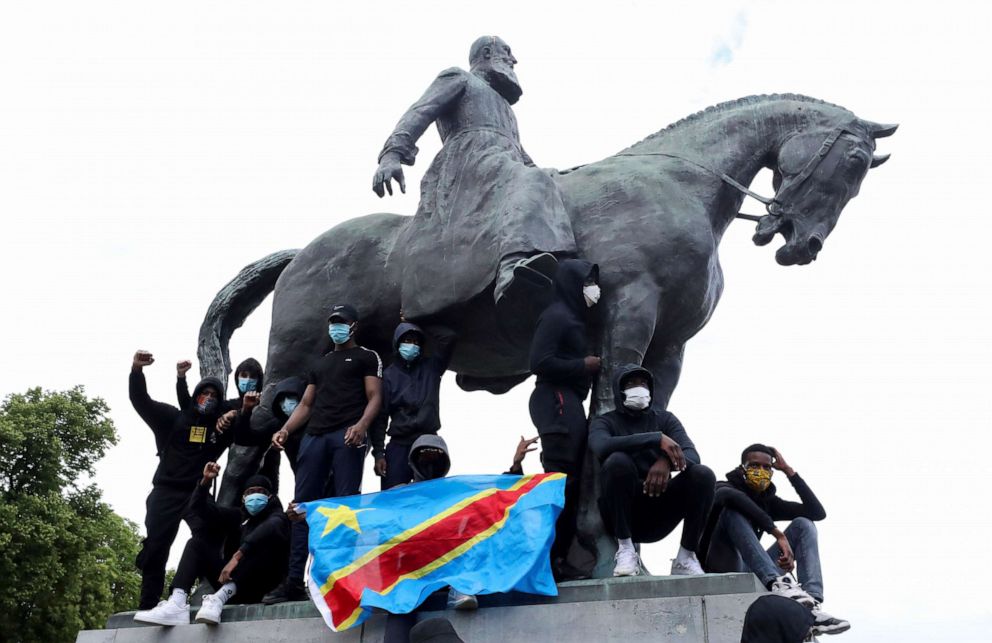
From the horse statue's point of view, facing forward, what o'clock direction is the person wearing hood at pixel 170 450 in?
The person wearing hood is roughly at 6 o'clock from the horse statue.

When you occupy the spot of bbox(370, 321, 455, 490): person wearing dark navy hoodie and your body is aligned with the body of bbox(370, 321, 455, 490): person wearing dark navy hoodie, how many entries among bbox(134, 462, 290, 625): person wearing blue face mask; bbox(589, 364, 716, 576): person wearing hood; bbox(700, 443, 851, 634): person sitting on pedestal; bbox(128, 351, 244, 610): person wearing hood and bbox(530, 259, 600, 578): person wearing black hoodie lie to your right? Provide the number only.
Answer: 2

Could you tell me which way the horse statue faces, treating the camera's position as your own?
facing to the right of the viewer

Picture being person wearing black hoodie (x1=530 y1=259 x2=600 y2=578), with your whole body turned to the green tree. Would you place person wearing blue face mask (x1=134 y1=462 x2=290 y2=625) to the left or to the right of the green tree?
left

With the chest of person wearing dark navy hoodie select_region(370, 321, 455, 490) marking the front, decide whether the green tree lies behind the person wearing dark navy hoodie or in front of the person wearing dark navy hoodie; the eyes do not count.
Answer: behind

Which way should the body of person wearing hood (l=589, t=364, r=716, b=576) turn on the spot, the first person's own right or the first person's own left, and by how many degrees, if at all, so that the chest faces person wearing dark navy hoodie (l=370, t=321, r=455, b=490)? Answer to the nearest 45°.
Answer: approximately 135° to the first person's own right

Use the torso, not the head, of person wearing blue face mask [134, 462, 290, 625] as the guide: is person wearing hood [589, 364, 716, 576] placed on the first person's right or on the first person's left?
on the first person's left
